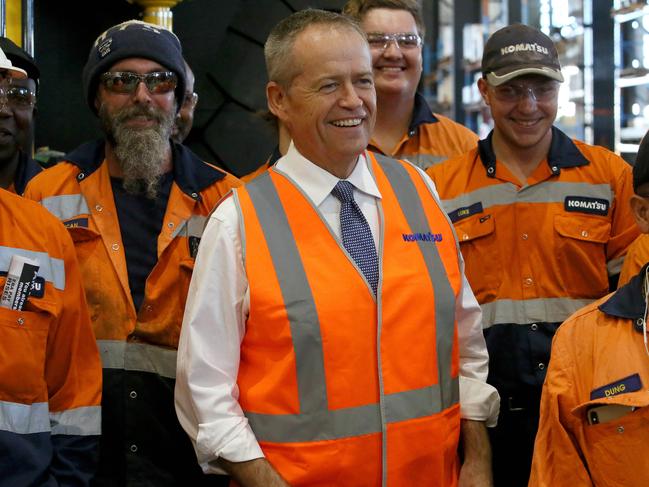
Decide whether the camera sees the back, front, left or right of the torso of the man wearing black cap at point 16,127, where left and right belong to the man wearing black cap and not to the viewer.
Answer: front

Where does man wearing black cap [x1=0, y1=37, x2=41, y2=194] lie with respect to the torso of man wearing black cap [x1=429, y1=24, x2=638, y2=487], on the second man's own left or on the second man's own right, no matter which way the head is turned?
on the second man's own right

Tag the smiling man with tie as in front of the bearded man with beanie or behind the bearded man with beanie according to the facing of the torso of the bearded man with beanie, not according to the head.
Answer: in front

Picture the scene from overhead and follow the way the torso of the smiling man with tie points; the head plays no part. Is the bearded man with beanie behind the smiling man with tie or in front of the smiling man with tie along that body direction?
behind

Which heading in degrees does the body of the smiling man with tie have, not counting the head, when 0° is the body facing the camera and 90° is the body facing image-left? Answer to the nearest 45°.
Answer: approximately 315°

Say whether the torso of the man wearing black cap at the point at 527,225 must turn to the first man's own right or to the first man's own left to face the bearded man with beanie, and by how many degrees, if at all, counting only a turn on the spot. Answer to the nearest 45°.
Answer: approximately 90° to the first man's own right

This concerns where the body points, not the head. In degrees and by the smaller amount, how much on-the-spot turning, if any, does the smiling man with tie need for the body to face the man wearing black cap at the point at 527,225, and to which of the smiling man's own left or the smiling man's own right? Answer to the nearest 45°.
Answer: approximately 90° to the smiling man's own left

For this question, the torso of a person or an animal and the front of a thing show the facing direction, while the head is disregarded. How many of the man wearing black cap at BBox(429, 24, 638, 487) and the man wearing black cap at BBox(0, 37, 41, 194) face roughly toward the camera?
2

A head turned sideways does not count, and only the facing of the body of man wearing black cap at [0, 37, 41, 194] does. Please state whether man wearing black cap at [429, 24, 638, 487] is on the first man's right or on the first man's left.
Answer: on the first man's left

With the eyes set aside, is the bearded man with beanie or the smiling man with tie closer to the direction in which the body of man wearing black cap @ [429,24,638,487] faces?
the smiling man with tie

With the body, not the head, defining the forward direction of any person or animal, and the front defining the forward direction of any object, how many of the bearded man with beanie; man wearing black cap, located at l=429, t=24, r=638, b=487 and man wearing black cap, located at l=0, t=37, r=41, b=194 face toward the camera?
3

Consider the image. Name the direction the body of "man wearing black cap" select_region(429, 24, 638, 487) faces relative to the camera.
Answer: toward the camera

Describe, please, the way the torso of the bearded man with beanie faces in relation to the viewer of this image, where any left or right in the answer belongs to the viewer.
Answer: facing the viewer

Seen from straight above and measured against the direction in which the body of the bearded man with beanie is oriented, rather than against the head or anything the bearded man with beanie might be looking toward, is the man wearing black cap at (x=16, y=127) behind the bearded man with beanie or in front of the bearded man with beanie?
behind
